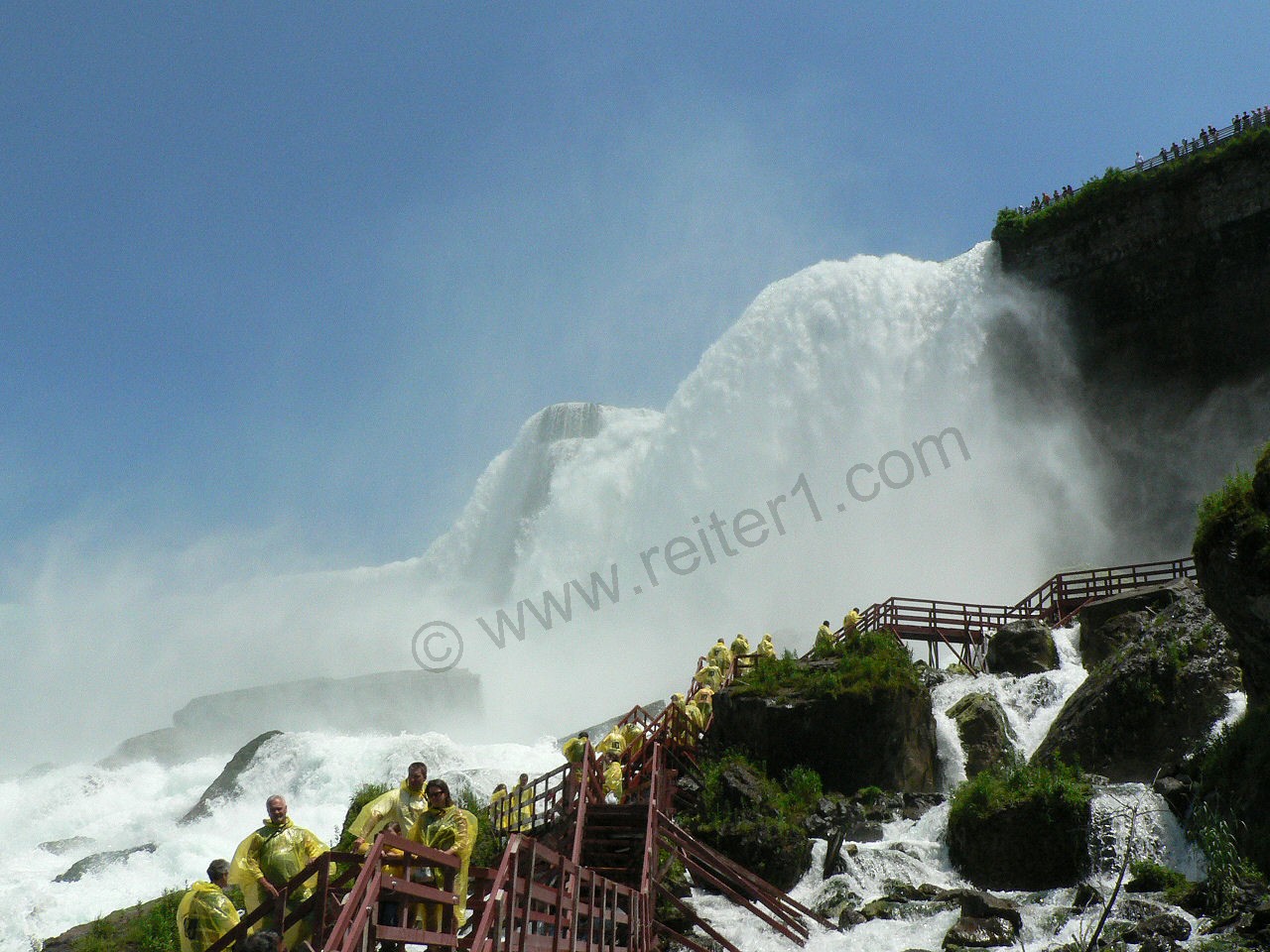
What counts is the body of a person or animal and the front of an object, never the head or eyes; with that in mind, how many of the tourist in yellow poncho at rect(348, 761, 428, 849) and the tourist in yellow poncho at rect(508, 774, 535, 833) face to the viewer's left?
0

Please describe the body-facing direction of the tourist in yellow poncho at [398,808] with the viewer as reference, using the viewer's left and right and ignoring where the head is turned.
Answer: facing the viewer and to the right of the viewer

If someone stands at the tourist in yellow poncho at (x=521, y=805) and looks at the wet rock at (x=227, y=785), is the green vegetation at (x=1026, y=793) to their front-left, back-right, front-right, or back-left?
back-right

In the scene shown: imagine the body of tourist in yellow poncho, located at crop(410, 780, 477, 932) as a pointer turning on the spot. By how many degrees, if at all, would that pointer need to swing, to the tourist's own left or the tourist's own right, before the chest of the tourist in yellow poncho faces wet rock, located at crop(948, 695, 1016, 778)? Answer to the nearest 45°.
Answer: approximately 180°

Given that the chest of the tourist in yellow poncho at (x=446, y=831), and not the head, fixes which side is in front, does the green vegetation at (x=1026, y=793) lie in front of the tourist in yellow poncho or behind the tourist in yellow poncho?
behind

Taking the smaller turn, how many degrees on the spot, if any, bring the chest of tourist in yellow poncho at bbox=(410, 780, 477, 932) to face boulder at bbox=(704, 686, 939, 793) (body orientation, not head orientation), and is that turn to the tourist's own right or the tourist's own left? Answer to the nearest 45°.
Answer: approximately 180°

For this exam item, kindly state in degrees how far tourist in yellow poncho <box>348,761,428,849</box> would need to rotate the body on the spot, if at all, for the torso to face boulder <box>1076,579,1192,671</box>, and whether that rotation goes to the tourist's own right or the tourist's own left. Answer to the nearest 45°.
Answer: approximately 90° to the tourist's own left
